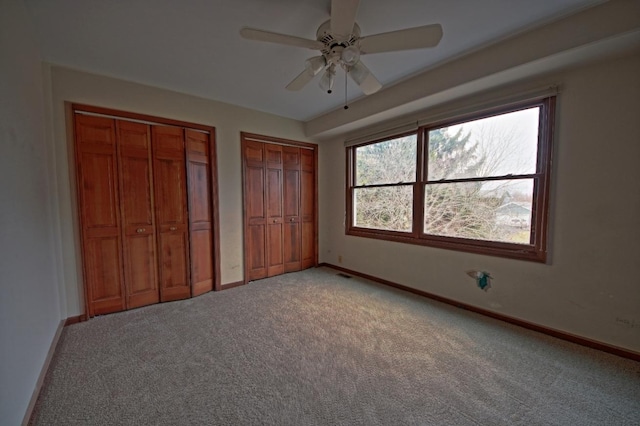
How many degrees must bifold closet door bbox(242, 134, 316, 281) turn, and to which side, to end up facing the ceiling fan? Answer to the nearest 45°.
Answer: approximately 45° to its right

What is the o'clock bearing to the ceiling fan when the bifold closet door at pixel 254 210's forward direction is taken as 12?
The ceiling fan is roughly at 1 o'clock from the bifold closet door.

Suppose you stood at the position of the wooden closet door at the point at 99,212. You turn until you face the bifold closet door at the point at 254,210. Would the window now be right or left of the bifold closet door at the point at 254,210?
right

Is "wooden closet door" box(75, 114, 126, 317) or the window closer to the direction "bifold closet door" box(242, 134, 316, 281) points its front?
the window

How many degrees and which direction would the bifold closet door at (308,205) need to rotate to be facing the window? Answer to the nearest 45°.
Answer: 0° — it already faces it

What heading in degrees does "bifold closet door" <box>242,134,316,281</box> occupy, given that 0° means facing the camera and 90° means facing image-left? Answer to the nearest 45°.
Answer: approximately 315°

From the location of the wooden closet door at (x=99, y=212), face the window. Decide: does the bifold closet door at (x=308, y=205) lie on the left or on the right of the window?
left

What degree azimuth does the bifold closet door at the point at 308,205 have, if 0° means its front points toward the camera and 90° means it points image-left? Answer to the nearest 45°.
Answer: approximately 315°

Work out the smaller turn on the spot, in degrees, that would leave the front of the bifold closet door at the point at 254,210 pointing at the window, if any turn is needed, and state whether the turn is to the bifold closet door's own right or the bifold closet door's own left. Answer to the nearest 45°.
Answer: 0° — it already faces it

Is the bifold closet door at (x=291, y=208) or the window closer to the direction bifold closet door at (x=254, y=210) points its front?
the window
